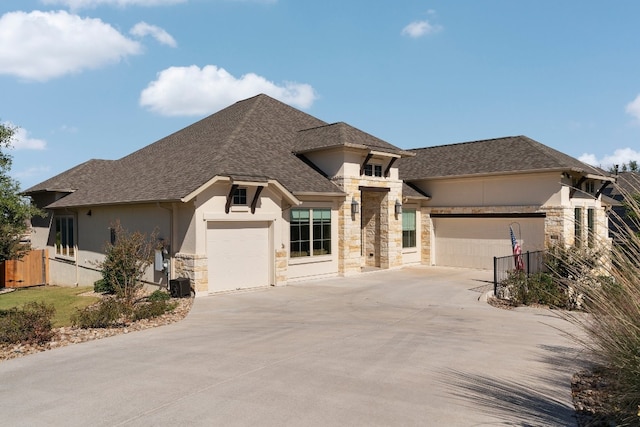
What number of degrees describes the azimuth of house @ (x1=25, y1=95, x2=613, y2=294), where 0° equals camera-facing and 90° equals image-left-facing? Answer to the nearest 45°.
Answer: approximately 315°

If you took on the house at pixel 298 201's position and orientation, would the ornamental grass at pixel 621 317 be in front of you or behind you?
in front

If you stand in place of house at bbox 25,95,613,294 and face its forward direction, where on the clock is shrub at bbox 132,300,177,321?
The shrub is roughly at 2 o'clock from the house.

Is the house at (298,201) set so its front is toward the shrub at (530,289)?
yes

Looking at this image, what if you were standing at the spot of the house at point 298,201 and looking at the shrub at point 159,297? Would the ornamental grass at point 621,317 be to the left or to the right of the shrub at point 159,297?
left
